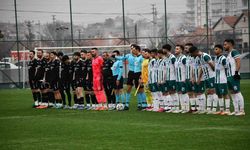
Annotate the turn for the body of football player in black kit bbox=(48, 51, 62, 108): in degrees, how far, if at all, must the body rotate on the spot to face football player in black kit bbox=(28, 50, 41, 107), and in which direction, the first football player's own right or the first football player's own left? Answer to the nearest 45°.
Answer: approximately 90° to the first football player's own right

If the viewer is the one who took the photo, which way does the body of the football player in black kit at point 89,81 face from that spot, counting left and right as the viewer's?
facing the viewer and to the left of the viewer

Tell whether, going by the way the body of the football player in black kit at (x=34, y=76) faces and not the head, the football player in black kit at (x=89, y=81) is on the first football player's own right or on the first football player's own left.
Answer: on the first football player's own left

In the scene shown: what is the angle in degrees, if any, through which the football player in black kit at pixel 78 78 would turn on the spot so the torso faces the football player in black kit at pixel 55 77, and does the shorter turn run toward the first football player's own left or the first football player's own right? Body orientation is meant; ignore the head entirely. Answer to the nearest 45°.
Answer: approximately 90° to the first football player's own right

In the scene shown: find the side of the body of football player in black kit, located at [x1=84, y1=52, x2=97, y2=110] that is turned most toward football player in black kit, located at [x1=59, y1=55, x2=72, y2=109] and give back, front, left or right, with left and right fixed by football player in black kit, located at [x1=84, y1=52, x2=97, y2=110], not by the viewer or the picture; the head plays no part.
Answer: right

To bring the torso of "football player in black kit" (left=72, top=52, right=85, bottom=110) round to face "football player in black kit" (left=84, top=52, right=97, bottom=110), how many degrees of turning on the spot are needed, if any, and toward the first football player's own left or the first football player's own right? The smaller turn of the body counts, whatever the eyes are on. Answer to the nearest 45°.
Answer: approximately 90° to the first football player's own left

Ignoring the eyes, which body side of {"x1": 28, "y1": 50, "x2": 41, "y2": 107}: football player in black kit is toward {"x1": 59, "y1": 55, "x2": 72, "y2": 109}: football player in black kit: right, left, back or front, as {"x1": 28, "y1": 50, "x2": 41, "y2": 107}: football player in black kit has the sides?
left

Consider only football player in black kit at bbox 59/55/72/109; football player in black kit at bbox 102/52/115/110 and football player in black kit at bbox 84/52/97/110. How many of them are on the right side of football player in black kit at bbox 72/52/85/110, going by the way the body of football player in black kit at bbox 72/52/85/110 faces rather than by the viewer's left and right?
1

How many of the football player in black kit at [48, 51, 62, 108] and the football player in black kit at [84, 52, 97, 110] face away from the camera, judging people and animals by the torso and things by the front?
0

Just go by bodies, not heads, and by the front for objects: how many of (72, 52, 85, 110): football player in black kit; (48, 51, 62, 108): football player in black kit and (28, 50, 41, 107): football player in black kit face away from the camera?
0

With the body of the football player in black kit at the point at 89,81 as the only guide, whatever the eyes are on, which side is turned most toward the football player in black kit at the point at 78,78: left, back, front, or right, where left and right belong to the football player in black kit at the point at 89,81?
right

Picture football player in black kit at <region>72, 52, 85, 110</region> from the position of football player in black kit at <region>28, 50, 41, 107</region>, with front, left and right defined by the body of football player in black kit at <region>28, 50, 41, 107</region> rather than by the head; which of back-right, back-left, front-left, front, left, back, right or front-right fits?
left

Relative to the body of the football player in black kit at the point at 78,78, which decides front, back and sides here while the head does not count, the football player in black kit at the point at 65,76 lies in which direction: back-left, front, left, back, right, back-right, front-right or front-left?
right
